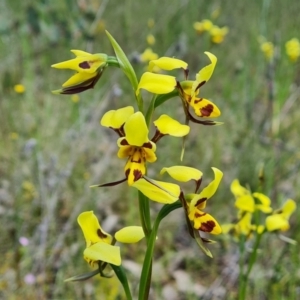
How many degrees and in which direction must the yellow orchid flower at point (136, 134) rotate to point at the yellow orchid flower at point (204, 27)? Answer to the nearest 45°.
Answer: approximately 180°

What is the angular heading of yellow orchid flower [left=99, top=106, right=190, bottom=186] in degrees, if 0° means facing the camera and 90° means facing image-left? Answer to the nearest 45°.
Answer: approximately 0°

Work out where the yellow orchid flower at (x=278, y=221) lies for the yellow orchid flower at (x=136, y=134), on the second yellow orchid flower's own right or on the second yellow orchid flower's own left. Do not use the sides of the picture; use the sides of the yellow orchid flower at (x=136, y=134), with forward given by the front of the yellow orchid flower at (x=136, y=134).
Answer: on the second yellow orchid flower's own left

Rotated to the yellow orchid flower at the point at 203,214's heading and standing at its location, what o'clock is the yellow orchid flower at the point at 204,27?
the yellow orchid flower at the point at 204,27 is roughly at 9 o'clock from the yellow orchid flower at the point at 203,214.

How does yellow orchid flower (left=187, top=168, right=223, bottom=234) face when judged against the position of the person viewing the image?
facing to the right of the viewer

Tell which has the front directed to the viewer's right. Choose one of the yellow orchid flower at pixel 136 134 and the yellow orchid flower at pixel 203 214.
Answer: the yellow orchid flower at pixel 203 214
